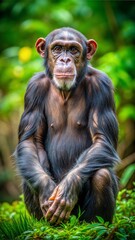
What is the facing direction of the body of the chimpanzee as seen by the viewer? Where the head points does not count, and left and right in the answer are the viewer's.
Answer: facing the viewer
